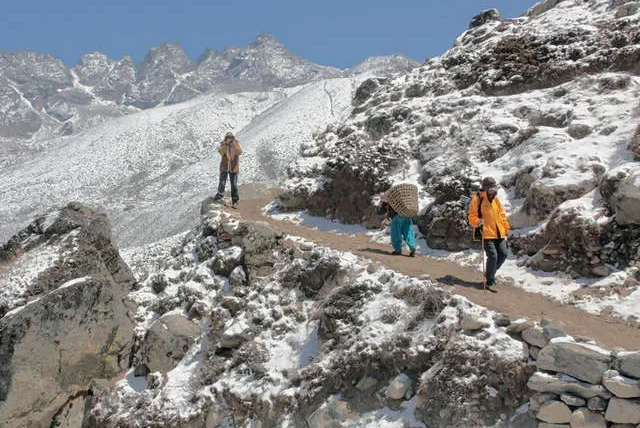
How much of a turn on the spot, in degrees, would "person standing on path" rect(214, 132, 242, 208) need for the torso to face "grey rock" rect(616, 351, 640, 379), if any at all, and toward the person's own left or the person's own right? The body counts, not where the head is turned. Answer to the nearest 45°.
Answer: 0° — they already face it

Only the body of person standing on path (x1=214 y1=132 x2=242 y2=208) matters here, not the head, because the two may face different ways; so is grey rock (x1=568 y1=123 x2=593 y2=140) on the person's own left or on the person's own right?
on the person's own left

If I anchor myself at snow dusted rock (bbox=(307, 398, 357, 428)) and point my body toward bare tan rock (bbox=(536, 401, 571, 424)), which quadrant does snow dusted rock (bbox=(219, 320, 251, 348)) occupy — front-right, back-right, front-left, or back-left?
back-left

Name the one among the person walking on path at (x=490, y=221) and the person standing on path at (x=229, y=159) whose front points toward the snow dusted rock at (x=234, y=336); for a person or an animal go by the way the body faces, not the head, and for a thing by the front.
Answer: the person standing on path at (x=229, y=159)

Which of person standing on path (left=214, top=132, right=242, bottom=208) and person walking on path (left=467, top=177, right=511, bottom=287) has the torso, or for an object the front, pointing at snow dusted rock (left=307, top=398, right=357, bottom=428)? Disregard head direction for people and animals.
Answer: person standing on path (left=214, top=132, right=242, bottom=208)

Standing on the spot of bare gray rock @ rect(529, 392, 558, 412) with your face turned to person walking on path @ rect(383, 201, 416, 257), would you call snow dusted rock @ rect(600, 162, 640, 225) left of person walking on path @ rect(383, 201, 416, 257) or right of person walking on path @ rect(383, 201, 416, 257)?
right

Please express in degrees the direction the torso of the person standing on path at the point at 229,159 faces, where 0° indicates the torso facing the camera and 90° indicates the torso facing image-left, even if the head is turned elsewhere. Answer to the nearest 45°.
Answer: approximately 0°
